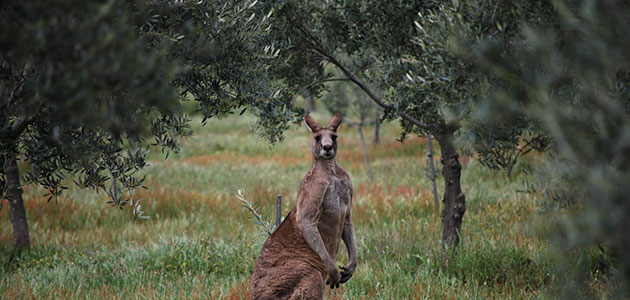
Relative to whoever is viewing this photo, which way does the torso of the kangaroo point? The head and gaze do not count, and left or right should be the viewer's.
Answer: facing the viewer and to the right of the viewer

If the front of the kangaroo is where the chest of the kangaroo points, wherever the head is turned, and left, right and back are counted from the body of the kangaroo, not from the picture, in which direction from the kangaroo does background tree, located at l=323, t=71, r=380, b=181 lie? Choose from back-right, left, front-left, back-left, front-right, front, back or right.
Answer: back-left

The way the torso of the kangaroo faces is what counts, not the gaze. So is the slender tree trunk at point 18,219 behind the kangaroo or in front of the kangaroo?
behind

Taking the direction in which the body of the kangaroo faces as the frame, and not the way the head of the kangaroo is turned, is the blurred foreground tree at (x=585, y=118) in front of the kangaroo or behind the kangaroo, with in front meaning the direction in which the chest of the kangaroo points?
in front

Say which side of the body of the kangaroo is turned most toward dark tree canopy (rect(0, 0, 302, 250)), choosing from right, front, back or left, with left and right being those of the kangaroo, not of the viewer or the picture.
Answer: right

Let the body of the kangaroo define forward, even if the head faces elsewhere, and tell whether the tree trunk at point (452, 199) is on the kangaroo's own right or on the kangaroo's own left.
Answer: on the kangaroo's own left
